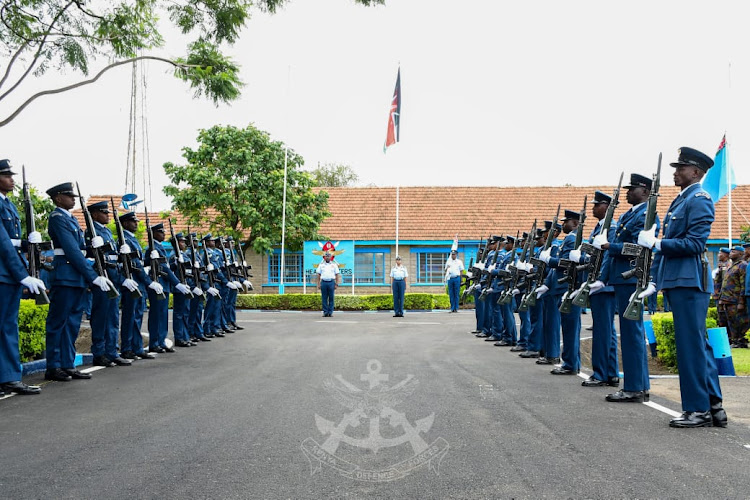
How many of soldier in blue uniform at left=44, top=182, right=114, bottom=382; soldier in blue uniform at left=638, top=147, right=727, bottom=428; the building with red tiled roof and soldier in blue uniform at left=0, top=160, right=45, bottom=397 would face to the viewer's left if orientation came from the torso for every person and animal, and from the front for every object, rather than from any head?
1

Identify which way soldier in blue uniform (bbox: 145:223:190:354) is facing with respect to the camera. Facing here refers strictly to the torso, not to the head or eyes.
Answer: to the viewer's right

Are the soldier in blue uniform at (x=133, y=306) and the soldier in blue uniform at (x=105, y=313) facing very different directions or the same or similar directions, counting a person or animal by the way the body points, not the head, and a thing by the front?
same or similar directions

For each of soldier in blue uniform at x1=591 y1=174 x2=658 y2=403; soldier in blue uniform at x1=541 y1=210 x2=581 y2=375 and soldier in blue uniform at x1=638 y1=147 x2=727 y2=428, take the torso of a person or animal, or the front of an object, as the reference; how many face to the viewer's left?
3

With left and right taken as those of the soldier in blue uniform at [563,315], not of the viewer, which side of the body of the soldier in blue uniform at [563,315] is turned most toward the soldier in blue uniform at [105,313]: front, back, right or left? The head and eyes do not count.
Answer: front

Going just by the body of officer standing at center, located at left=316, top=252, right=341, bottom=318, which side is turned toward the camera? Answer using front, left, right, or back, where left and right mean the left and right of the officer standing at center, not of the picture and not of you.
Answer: front

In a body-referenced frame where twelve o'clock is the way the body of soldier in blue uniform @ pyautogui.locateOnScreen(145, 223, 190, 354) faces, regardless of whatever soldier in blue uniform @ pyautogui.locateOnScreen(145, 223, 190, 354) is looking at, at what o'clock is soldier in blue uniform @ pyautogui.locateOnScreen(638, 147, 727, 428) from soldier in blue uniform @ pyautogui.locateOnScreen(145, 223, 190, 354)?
soldier in blue uniform @ pyautogui.locateOnScreen(638, 147, 727, 428) is roughly at 2 o'clock from soldier in blue uniform @ pyautogui.locateOnScreen(145, 223, 190, 354).

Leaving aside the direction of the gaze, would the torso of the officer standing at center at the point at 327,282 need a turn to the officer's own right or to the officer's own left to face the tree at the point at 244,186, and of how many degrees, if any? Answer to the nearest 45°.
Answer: approximately 135° to the officer's own right

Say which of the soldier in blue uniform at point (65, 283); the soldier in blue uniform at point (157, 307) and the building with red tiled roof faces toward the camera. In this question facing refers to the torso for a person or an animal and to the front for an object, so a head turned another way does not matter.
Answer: the building with red tiled roof

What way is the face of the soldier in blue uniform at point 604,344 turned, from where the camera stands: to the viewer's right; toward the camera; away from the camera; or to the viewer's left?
to the viewer's left

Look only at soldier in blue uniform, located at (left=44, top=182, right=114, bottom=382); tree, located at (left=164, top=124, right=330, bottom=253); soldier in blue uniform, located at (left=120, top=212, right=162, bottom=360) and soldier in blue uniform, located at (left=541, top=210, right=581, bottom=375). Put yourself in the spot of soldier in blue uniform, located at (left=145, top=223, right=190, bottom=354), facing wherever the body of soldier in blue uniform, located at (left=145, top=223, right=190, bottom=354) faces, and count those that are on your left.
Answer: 1

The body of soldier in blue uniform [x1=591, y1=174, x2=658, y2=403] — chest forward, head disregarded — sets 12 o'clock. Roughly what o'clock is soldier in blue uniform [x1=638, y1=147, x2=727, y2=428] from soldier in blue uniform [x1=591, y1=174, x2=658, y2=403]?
soldier in blue uniform [x1=638, y1=147, x2=727, y2=428] is roughly at 8 o'clock from soldier in blue uniform [x1=591, y1=174, x2=658, y2=403].

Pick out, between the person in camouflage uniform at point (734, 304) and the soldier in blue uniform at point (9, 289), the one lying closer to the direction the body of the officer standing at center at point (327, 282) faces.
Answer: the soldier in blue uniform

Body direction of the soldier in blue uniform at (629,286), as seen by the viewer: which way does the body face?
to the viewer's left

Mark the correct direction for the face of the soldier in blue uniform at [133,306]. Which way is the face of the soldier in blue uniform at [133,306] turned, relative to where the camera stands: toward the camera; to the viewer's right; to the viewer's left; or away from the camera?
to the viewer's right

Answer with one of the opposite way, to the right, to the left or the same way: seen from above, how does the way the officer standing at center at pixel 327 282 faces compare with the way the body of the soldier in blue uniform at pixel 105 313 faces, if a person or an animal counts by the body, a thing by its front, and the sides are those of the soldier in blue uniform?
to the right

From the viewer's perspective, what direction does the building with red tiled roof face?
toward the camera

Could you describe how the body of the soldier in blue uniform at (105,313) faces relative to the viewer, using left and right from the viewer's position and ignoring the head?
facing to the right of the viewer

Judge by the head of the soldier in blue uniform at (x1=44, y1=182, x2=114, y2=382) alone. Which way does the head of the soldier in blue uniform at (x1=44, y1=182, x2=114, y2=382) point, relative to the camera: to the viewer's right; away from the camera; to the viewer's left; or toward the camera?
to the viewer's right

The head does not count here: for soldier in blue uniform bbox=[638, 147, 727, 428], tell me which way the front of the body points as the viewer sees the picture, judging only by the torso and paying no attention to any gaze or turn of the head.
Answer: to the viewer's left

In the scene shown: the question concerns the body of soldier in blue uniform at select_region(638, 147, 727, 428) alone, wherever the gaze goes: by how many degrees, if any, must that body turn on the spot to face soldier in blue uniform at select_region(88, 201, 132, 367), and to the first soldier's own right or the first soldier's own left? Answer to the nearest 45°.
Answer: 0° — they already face them

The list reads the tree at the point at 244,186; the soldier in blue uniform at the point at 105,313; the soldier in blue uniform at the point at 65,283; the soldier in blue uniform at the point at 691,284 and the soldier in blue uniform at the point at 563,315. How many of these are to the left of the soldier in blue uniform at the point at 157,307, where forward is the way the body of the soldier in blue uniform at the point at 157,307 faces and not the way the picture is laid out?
1
